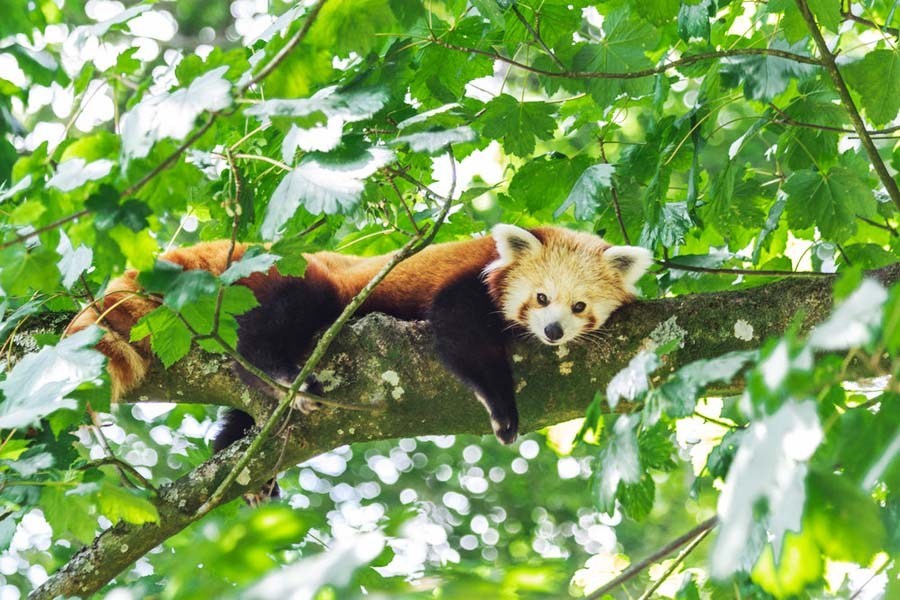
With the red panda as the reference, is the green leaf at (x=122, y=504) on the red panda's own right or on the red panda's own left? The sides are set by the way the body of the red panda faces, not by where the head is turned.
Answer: on the red panda's own right

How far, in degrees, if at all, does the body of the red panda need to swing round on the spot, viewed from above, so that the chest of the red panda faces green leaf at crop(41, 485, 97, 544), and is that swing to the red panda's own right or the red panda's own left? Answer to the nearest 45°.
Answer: approximately 135° to the red panda's own right

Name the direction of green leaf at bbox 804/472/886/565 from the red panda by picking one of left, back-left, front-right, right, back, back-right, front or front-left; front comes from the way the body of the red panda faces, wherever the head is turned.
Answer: right

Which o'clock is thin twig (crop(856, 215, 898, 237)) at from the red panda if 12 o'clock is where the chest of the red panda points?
The thin twig is roughly at 12 o'clock from the red panda.

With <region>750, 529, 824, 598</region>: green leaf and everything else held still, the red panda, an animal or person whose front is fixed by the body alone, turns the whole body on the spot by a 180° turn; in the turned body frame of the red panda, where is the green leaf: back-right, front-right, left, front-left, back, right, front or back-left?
left

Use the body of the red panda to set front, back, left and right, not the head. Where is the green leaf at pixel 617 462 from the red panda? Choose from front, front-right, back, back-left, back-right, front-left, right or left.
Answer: right

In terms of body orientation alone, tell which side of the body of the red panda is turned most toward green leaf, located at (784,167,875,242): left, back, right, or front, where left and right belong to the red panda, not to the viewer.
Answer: front

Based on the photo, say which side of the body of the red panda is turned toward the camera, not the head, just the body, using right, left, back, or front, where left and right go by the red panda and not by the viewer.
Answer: right
